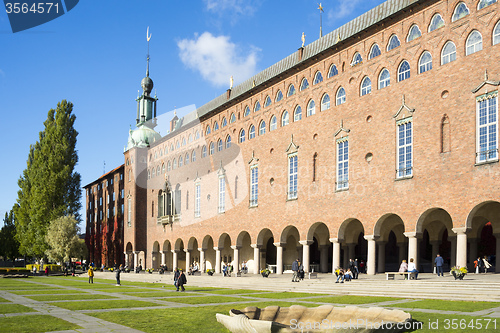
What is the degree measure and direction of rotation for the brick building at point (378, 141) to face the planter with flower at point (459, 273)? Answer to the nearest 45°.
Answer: approximately 45° to its left

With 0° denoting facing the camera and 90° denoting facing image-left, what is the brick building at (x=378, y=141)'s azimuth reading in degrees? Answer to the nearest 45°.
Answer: approximately 45°

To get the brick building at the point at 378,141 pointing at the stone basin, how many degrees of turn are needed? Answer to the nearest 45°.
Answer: approximately 45° to its left

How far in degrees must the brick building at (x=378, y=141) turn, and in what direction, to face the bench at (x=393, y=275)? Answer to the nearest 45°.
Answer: approximately 45° to its left
